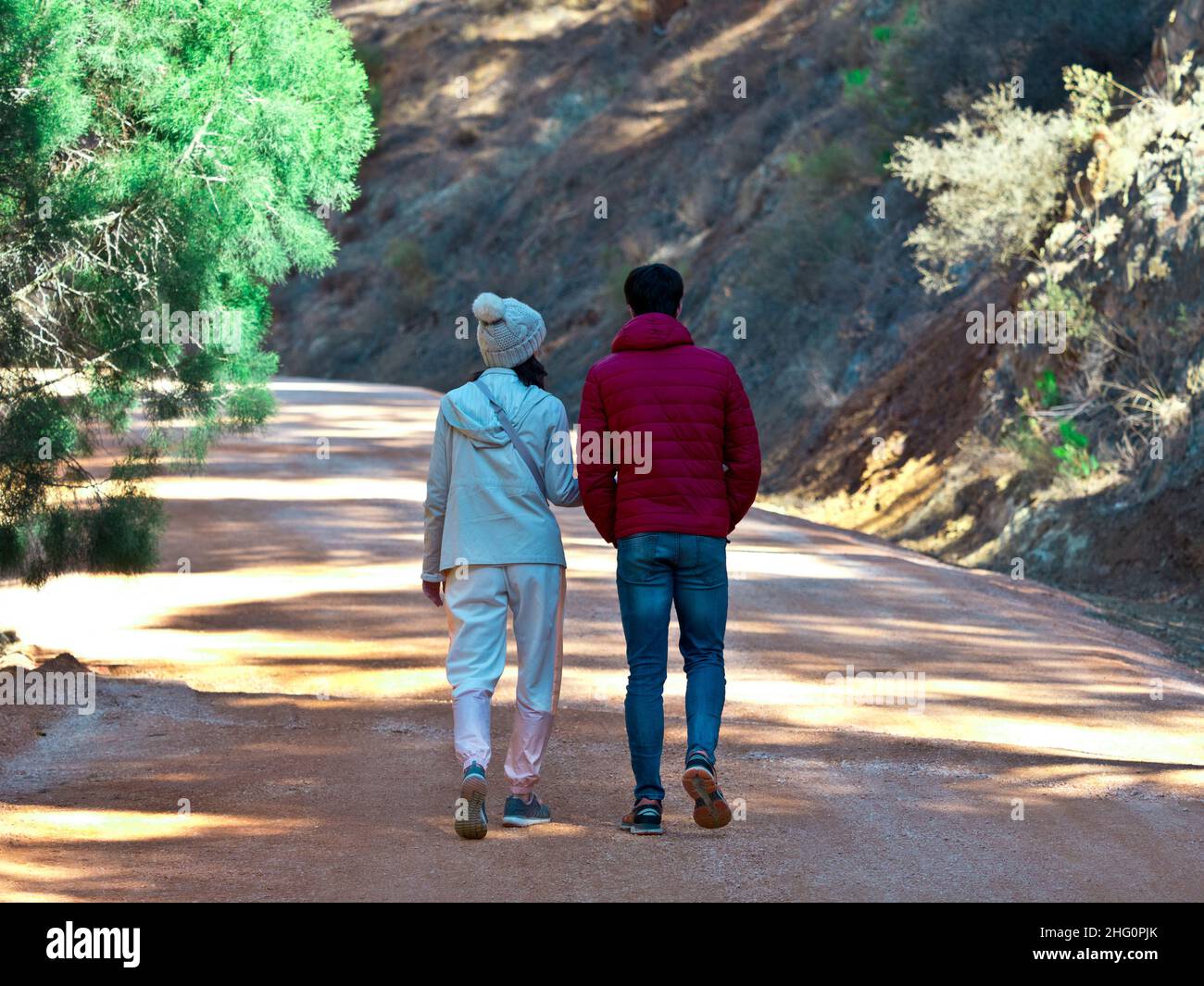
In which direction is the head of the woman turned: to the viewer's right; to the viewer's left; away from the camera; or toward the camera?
away from the camera

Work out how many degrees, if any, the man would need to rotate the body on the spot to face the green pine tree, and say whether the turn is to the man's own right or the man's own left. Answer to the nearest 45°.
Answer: approximately 45° to the man's own left

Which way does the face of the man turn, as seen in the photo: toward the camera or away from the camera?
away from the camera

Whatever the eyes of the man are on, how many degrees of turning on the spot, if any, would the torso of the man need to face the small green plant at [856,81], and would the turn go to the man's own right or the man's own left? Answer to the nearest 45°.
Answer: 0° — they already face it

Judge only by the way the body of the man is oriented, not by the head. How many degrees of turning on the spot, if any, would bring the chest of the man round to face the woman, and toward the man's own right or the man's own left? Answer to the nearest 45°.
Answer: approximately 90° to the man's own left

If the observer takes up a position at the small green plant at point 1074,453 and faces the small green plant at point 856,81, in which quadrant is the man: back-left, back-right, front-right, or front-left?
back-left

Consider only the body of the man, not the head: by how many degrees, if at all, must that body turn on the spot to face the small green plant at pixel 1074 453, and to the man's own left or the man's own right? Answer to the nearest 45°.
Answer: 0° — they already face it

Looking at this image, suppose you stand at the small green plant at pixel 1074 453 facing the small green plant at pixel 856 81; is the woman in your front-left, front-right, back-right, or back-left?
back-left

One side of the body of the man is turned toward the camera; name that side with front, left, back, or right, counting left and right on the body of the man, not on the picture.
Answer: back
